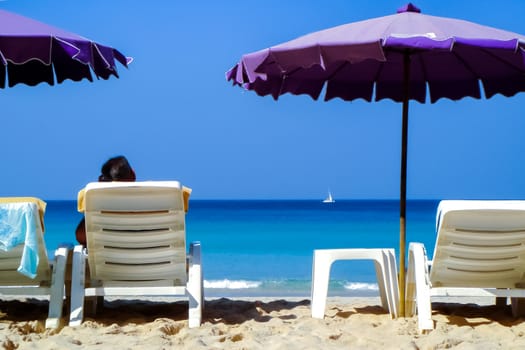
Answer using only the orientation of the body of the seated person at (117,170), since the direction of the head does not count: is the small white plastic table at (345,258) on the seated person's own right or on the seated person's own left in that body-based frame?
on the seated person's own right

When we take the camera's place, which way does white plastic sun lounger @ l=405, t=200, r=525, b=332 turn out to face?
facing away from the viewer

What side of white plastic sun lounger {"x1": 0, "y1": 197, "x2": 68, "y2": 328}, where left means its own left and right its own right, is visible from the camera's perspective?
back

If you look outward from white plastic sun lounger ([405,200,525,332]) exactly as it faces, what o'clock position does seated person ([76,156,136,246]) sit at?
The seated person is roughly at 9 o'clock from the white plastic sun lounger.

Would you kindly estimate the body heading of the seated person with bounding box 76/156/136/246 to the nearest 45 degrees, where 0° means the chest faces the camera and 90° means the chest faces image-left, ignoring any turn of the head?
approximately 180°

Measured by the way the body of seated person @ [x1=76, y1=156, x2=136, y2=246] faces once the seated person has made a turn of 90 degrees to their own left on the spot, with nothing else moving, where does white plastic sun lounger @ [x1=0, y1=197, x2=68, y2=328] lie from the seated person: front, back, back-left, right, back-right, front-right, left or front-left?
front-left

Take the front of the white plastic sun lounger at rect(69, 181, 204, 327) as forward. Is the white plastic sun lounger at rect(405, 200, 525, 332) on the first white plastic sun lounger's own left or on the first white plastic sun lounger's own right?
on the first white plastic sun lounger's own right

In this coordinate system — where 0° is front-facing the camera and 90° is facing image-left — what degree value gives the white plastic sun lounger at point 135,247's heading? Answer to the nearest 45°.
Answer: approximately 180°
